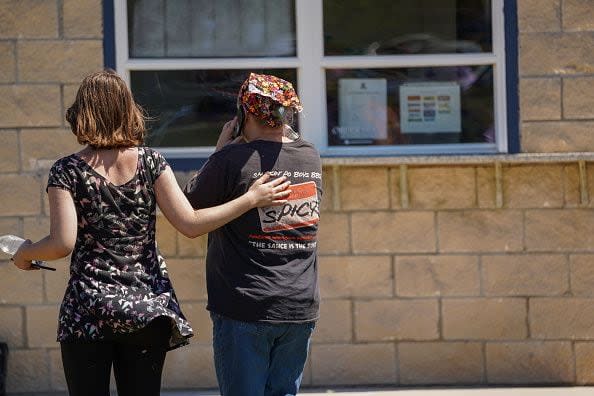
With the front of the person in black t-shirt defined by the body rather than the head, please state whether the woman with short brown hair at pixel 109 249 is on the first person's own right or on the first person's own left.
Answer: on the first person's own left

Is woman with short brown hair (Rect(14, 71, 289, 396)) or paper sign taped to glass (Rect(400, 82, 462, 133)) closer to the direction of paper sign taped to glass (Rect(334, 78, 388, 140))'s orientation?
the woman with short brown hair

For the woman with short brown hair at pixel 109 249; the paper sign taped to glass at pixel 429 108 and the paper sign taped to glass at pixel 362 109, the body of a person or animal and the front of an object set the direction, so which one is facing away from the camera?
the woman with short brown hair

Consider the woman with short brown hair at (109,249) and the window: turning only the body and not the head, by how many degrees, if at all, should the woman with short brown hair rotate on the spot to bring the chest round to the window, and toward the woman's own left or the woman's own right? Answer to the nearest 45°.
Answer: approximately 45° to the woman's own right

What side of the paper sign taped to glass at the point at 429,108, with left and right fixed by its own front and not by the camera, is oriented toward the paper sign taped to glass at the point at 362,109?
right

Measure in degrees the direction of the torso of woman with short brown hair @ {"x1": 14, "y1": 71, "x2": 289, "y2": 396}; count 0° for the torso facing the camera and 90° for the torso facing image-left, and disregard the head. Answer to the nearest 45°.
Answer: approximately 180°

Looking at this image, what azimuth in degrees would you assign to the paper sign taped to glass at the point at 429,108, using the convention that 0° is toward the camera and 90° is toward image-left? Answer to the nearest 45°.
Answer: approximately 0°

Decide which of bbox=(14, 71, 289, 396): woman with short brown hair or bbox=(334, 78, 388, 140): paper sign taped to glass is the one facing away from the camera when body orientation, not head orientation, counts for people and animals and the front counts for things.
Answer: the woman with short brown hair

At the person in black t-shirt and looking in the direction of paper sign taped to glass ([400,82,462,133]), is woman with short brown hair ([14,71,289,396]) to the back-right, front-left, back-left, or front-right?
back-left

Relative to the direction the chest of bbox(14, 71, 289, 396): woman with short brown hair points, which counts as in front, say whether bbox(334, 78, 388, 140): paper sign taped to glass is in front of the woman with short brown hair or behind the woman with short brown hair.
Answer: in front

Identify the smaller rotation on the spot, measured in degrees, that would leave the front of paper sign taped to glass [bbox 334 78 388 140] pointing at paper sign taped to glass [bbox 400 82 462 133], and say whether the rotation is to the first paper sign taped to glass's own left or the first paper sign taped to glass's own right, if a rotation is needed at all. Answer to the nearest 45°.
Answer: approximately 90° to the first paper sign taped to glass's own left

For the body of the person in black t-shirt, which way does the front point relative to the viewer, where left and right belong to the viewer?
facing away from the viewer and to the left of the viewer

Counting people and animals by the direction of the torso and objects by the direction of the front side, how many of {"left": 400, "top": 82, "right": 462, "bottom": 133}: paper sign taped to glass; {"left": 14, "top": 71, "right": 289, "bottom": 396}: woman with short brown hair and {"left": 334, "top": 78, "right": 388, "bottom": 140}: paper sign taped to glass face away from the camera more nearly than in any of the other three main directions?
1
